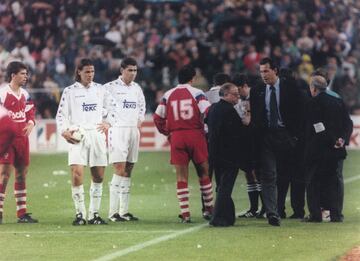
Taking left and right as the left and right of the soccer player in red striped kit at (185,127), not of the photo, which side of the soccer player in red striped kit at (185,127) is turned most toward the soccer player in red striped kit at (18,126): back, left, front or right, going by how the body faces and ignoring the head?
left

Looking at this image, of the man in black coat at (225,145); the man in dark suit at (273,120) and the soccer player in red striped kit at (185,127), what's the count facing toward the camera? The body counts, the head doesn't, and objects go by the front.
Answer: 1

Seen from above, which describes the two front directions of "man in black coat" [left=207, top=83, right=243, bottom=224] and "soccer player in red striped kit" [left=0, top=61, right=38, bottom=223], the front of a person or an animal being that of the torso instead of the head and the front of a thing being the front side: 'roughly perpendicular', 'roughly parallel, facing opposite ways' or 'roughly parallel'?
roughly perpendicular

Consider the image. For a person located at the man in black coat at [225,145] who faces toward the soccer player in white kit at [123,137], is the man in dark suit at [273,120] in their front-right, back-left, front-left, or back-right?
back-right

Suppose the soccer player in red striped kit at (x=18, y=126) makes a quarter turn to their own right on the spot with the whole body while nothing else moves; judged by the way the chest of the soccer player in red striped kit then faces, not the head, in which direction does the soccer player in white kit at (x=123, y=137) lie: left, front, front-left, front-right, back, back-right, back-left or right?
back-left

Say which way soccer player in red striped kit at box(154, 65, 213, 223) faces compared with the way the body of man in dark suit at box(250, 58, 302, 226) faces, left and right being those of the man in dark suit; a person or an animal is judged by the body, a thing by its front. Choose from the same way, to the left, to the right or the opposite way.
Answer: the opposite way

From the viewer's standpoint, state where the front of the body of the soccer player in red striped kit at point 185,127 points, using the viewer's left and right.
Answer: facing away from the viewer

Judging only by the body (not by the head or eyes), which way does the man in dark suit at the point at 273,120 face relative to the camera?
toward the camera

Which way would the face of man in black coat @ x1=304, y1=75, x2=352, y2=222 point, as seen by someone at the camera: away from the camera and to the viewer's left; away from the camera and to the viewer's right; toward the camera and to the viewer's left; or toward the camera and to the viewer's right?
away from the camera and to the viewer's left

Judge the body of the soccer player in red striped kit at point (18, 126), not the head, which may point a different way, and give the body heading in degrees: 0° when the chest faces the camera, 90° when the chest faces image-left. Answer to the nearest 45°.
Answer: approximately 315°

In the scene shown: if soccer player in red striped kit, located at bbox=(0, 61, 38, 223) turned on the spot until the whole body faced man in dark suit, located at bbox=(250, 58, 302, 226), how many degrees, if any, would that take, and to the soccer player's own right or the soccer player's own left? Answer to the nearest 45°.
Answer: approximately 45° to the soccer player's own left
